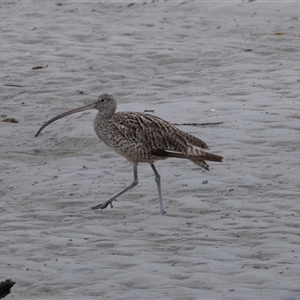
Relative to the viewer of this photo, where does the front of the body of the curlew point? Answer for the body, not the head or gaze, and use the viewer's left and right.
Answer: facing to the left of the viewer
